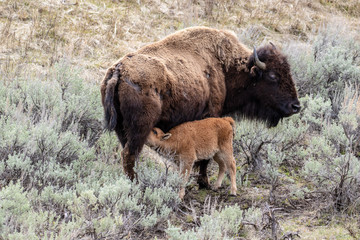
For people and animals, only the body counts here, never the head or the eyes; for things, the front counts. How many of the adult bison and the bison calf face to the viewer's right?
1

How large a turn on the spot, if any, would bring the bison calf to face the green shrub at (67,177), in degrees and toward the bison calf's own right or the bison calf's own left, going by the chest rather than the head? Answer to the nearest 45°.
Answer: approximately 45° to the bison calf's own left

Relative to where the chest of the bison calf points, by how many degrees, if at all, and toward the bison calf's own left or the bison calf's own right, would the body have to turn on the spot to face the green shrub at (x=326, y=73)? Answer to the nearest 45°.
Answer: approximately 135° to the bison calf's own right

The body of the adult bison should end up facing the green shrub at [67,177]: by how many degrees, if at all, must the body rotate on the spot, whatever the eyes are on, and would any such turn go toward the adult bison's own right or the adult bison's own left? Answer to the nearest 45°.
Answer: approximately 135° to the adult bison's own right

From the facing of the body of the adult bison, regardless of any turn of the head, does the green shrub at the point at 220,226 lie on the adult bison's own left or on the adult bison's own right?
on the adult bison's own right

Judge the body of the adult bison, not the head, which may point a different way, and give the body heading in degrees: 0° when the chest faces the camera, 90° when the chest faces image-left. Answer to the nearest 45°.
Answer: approximately 270°

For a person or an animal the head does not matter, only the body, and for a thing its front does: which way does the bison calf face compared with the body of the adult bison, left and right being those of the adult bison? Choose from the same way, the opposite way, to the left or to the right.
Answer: the opposite way

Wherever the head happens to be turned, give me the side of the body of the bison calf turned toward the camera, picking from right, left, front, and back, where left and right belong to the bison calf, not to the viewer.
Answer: left

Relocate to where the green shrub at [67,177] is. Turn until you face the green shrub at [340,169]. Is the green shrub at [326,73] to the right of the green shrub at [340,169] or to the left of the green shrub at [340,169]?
left

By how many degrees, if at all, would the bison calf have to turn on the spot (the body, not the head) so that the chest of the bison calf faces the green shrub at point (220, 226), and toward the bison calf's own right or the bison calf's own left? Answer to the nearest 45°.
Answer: approximately 90° to the bison calf's own left

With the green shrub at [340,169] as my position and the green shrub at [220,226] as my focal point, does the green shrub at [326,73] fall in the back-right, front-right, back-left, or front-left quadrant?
back-right
